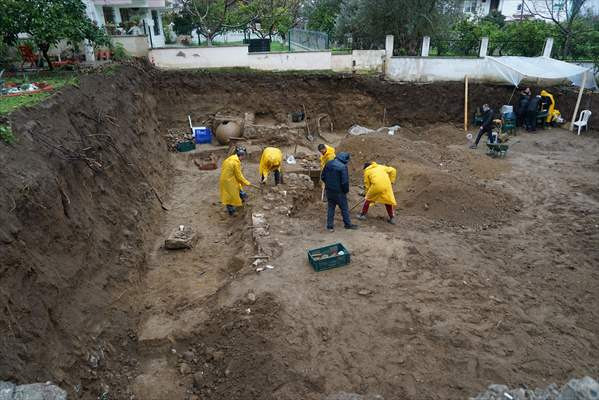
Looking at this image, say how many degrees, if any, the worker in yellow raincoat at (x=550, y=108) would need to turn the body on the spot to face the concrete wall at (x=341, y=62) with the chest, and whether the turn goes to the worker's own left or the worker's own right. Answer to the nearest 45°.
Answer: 0° — they already face it

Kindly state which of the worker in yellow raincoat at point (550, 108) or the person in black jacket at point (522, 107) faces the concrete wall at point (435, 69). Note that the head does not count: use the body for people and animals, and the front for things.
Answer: the worker in yellow raincoat

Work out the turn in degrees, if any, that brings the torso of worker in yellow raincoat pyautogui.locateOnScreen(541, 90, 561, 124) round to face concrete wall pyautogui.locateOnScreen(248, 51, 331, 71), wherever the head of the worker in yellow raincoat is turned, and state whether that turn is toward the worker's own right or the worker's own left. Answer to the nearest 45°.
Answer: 0° — they already face it

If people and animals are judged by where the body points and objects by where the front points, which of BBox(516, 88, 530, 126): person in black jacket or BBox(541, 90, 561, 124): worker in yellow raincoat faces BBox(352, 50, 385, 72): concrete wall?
the worker in yellow raincoat

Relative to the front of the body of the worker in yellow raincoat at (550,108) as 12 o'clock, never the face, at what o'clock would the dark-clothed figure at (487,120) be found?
The dark-clothed figure is roughly at 10 o'clock from the worker in yellow raincoat.

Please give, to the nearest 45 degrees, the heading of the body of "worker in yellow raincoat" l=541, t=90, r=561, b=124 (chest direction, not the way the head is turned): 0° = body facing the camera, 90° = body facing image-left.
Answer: approximately 90°

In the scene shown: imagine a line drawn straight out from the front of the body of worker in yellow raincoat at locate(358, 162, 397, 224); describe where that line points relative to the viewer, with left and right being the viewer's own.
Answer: facing away from the viewer and to the left of the viewer

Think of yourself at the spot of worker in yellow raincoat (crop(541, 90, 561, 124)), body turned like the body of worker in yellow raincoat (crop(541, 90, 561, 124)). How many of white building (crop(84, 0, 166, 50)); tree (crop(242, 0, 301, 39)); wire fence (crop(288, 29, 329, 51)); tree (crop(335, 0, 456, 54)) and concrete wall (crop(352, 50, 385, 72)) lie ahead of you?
5

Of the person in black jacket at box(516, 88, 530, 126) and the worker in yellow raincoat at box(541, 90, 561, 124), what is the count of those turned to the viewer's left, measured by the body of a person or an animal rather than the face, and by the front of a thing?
1
